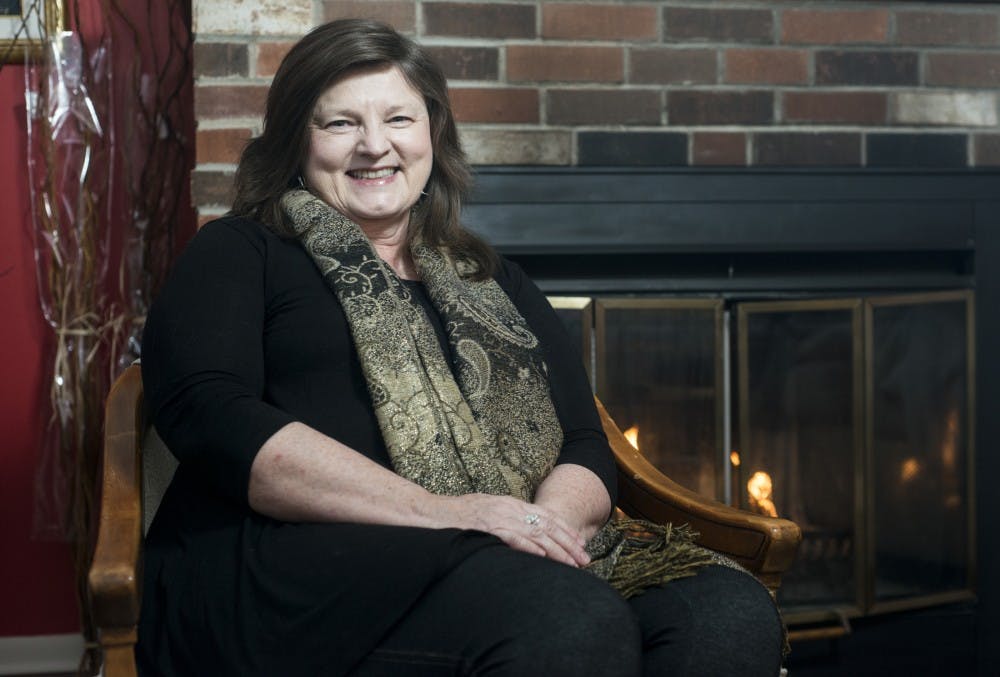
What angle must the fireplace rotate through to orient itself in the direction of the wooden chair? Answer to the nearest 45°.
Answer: approximately 45° to its right

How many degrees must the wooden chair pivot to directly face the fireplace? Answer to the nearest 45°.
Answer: approximately 90° to its left

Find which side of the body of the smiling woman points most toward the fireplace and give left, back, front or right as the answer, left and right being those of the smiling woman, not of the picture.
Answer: left

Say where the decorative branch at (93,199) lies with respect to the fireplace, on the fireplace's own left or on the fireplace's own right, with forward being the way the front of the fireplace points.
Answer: on the fireplace's own right

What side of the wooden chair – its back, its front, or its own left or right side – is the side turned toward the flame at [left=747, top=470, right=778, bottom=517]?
left

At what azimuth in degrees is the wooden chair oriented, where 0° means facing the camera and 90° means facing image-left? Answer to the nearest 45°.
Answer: approximately 315°

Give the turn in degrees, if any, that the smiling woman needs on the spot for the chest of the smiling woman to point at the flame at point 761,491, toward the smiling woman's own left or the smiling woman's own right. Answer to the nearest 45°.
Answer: approximately 90° to the smiling woman's own left

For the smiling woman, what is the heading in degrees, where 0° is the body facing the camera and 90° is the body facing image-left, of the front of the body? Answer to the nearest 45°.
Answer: approximately 315°
